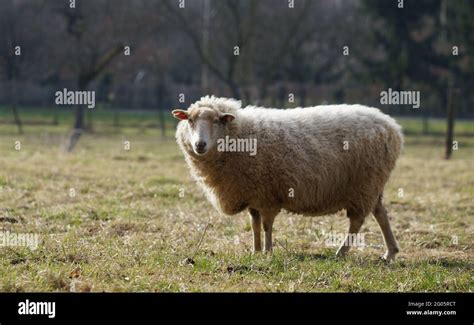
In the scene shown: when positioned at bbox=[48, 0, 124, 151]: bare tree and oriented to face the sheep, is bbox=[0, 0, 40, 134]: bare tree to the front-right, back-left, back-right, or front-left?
back-right

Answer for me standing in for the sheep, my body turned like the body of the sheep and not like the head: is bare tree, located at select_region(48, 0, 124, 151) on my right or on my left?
on my right

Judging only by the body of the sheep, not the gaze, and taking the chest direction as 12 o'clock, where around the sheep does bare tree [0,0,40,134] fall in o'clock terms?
The bare tree is roughly at 2 o'clock from the sheep.

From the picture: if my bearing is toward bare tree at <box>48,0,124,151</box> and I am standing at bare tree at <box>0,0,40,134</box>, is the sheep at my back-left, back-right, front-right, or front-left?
front-right

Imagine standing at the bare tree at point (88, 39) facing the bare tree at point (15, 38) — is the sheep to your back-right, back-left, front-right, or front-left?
back-left

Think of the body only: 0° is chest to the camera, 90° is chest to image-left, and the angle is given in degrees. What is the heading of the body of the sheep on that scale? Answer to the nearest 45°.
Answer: approximately 90°
